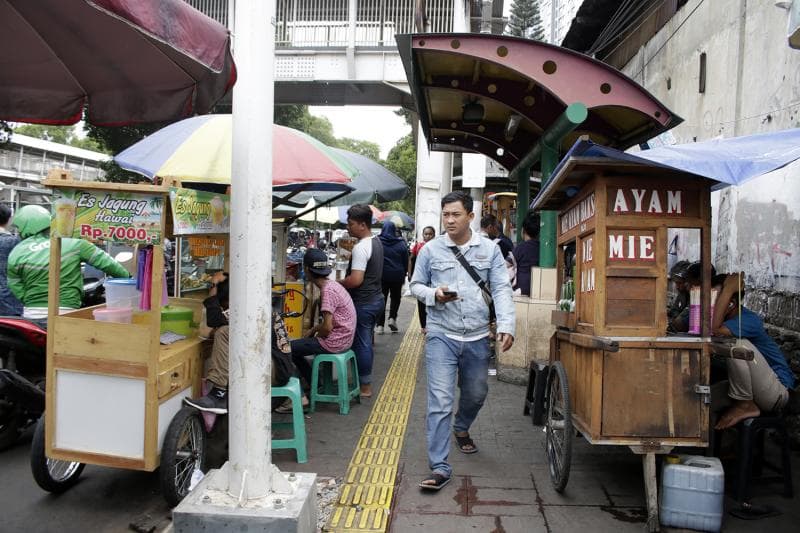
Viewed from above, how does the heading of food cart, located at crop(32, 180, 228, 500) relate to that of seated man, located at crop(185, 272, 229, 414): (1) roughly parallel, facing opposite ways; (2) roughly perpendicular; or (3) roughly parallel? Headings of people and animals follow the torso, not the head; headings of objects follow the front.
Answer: roughly perpendicular

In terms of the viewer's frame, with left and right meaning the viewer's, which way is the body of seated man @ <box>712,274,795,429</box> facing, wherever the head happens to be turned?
facing to the left of the viewer

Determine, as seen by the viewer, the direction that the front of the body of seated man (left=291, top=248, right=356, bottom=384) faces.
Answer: to the viewer's left
